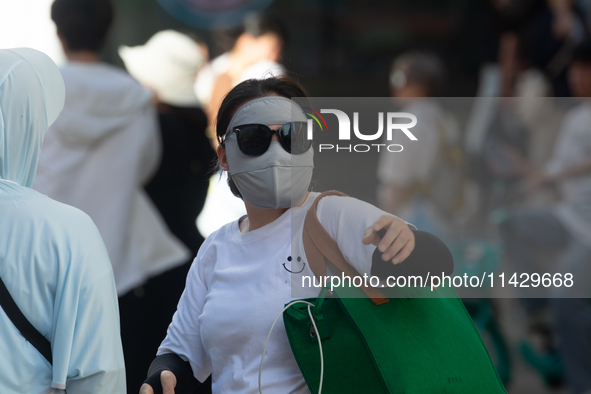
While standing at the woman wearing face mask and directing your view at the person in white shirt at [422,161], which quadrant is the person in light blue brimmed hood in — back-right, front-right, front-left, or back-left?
back-left

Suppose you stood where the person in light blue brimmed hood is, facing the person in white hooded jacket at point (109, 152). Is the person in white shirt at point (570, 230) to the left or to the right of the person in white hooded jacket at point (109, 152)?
right

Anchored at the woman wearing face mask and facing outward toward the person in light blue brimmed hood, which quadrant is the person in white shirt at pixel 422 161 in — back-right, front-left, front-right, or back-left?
back-right

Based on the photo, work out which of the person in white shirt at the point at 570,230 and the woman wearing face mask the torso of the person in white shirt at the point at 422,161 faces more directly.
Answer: the woman wearing face mask

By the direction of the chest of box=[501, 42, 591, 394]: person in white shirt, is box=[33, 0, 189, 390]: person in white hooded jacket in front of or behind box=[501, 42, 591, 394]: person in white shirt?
in front

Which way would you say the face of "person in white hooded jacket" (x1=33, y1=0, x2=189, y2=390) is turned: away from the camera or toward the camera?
away from the camera

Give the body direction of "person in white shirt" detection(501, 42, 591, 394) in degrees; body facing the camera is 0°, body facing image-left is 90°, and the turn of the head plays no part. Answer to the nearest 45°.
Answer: approximately 90°
